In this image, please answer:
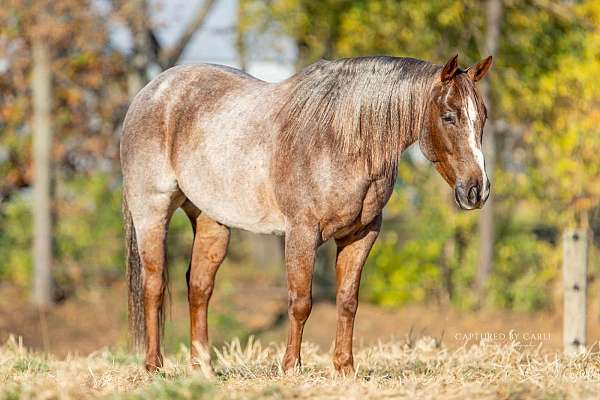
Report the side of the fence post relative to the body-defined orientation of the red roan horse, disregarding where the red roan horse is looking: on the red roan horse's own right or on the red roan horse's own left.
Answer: on the red roan horse's own left

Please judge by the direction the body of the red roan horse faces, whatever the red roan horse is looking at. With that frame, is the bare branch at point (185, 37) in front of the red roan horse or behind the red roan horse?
behind

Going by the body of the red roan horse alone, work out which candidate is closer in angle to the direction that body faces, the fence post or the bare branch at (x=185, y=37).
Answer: the fence post

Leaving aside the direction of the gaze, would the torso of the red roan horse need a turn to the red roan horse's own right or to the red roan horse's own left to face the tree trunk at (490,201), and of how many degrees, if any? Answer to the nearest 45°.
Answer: approximately 135° to the red roan horse's own left

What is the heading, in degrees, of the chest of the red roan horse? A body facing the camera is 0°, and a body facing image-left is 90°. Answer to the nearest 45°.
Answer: approximately 315°

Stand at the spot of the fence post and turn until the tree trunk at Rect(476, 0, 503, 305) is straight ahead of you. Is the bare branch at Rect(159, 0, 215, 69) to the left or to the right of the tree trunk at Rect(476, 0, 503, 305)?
left
